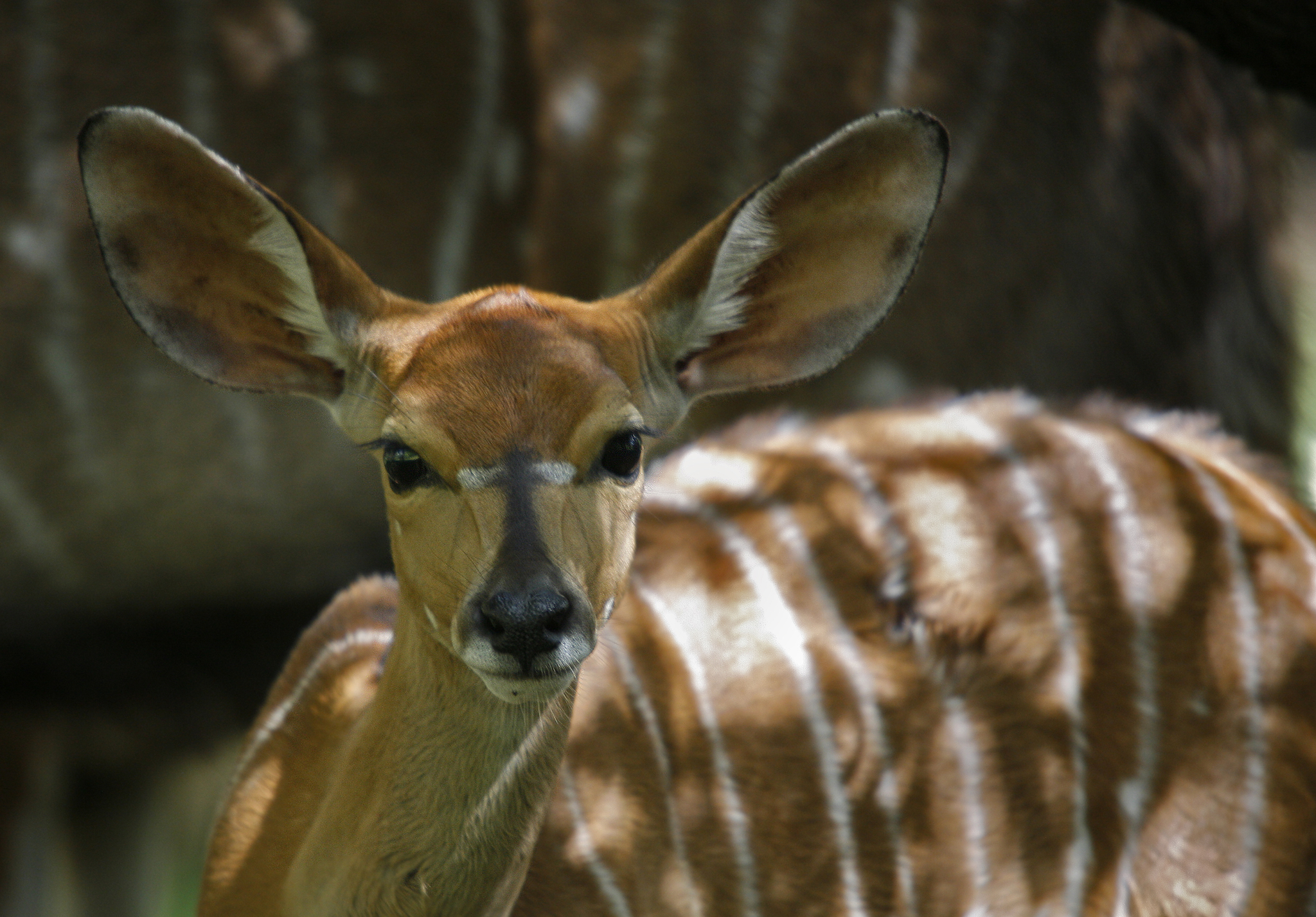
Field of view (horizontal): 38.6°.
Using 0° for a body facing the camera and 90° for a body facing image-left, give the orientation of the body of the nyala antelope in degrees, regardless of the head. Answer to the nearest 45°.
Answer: approximately 45°
